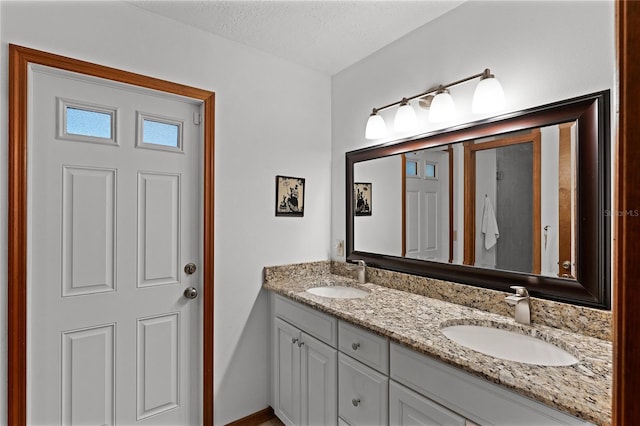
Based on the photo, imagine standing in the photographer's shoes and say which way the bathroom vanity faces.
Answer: facing the viewer and to the left of the viewer

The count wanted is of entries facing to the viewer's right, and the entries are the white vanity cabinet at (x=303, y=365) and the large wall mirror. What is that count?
0

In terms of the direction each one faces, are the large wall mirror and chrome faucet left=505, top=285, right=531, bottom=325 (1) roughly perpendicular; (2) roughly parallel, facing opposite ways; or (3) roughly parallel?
roughly parallel

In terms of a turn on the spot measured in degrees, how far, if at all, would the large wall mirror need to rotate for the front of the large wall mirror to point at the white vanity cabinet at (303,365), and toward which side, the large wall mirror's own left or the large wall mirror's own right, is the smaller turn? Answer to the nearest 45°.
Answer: approximately 45° to the large wall mirror's own right

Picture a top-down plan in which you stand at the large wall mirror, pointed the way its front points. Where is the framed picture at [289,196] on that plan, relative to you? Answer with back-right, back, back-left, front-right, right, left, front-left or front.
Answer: front-right

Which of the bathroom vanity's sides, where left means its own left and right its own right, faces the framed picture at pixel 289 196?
right

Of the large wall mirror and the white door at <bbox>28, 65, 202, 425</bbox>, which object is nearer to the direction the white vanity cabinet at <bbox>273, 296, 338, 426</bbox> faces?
the white door

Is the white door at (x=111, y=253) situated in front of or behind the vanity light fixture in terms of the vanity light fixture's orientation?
in front

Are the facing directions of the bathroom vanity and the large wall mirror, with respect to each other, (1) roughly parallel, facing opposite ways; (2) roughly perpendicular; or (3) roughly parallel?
roughly parallel
